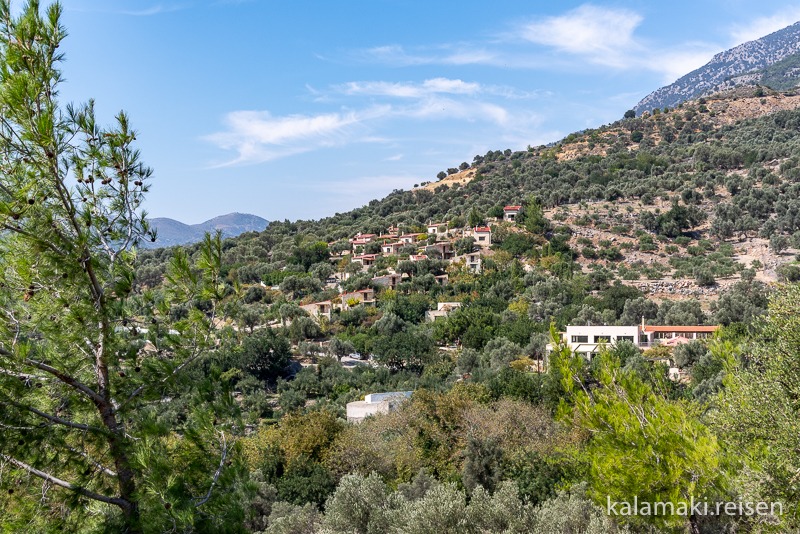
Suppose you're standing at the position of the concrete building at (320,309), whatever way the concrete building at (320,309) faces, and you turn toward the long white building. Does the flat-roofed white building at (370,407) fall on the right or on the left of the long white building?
right

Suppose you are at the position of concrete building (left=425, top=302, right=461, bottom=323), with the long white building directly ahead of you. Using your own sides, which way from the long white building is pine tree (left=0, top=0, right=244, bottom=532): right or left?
right

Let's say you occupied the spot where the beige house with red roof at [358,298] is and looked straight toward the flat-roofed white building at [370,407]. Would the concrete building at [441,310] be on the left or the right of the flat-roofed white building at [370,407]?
left

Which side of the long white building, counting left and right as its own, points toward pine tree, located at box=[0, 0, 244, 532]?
front

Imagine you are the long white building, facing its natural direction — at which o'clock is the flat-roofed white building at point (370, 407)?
The flat-roofed white building is roughly at 1 o'clock from the long white building.

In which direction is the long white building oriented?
toward the camera

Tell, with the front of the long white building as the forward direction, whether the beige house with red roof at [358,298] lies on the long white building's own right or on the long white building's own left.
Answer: on the long white building's own right

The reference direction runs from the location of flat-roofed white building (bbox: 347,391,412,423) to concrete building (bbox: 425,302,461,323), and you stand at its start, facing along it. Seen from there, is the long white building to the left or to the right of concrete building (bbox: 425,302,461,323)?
right

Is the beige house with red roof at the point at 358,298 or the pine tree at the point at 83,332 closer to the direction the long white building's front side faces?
the pine tree

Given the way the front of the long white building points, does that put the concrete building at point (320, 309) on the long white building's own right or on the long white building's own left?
on the long white building's own right

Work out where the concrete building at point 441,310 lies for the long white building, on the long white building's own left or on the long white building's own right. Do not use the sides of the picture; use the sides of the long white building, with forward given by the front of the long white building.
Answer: on the long white building's own right

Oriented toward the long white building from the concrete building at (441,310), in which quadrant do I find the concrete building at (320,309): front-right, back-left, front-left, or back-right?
back-right
